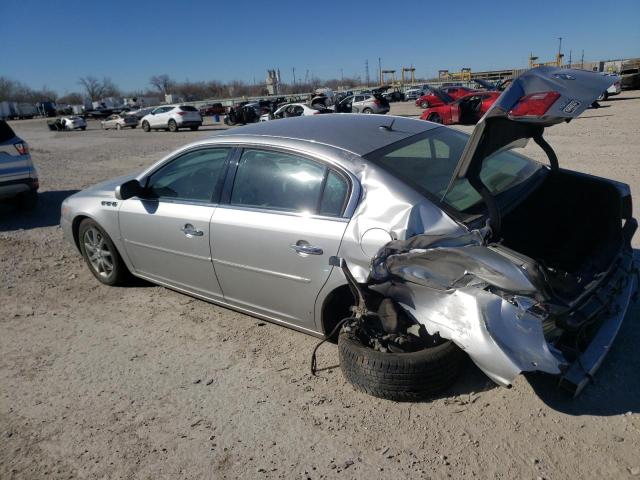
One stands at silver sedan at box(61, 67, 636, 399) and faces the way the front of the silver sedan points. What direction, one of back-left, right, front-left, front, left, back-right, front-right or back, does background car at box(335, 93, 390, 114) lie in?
front-right

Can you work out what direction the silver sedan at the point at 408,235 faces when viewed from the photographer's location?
facing away from the viewer and to the left of the viewer

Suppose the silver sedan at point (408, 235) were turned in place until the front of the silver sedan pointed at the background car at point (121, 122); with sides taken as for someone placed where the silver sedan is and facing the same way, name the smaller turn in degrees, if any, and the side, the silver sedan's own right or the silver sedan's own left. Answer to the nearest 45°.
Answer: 0° — it already faces it

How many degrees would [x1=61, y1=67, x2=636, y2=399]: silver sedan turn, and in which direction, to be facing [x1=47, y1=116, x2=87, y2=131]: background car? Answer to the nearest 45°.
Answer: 0° — it already faces it

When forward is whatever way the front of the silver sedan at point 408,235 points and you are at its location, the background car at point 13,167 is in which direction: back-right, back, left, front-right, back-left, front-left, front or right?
front

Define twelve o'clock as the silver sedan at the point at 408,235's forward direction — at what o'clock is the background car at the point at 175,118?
The background car is roughly at 1 o'clock from the silver sedan.
